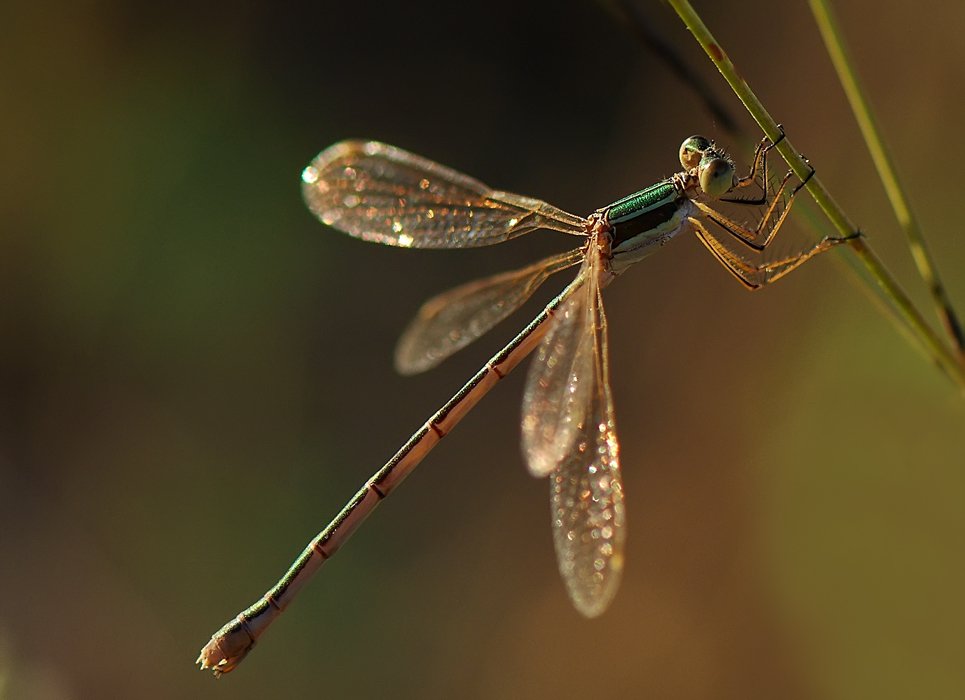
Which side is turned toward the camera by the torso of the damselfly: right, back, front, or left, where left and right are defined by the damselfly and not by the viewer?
right

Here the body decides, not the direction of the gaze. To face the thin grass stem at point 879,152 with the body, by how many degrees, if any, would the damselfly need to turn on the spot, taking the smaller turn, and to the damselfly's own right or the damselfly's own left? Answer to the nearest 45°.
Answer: approximately 45° to the damselfly's own right
